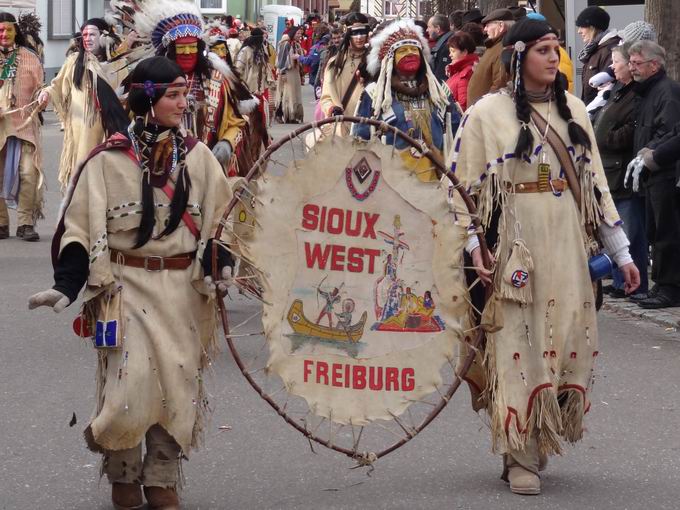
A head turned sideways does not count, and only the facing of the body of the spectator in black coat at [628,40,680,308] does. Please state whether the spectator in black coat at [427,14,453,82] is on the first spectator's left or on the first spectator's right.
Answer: on the first spectator's right

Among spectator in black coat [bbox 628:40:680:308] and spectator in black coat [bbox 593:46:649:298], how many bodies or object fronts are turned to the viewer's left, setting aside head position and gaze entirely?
2

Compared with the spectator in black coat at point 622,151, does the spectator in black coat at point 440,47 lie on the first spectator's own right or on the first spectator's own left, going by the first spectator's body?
on the first spectator's own right

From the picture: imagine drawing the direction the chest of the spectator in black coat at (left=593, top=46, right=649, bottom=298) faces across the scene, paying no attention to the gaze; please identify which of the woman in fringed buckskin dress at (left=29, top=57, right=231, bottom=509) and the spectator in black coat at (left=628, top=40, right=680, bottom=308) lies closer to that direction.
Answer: the woman in fringed buckskin dress

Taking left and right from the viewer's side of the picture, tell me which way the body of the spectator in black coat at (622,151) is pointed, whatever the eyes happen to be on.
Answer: facing to the left of the viewer

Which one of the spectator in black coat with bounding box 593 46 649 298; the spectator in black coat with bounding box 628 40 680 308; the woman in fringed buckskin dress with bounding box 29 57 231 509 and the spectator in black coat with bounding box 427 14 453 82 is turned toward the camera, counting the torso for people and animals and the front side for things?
the woman in fringed buckskin dress

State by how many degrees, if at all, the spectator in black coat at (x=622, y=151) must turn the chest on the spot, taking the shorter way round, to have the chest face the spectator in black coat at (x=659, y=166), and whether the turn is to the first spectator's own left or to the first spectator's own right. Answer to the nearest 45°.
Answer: approximately 135° to the first spectator's own left

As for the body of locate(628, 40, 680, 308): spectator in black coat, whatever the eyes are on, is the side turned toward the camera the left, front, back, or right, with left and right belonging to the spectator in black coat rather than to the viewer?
left

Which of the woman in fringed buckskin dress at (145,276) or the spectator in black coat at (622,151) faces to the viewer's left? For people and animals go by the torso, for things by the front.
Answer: the spectator in black coat

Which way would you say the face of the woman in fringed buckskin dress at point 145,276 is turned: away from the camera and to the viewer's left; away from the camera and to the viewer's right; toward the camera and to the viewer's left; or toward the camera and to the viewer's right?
toward the camera and to the viewer's right

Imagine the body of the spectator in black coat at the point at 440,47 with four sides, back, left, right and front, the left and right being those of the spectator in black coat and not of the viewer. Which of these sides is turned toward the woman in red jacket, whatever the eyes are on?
left
